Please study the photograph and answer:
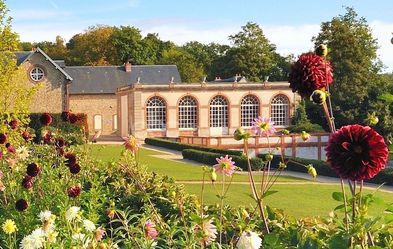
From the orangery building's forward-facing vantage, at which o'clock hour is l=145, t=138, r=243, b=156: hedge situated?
The hedge is roughly at 12 o'clock from the orangery building.

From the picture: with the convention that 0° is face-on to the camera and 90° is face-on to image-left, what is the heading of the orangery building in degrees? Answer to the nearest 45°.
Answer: approximately 0°

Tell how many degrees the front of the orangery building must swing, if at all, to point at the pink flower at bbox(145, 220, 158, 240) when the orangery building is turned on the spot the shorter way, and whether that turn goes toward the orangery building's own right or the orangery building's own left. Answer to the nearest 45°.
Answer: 0° — it already faces it

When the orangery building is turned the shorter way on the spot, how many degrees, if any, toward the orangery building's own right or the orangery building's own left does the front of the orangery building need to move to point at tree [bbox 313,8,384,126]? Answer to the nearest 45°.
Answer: approximately 90° to the orangery building's own left

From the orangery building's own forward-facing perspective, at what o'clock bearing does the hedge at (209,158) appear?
The hedge is roughly at 12 o'clock from the orangery building.

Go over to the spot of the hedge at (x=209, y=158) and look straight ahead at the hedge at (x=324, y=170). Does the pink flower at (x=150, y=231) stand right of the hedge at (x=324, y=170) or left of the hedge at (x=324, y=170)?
right

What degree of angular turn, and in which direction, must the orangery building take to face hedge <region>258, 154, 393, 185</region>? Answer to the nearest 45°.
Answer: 0° — it already faces it

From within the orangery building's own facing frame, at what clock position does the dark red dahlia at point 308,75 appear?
The dark red dahlia is roughly at 12 o'clock from the orangery building.
